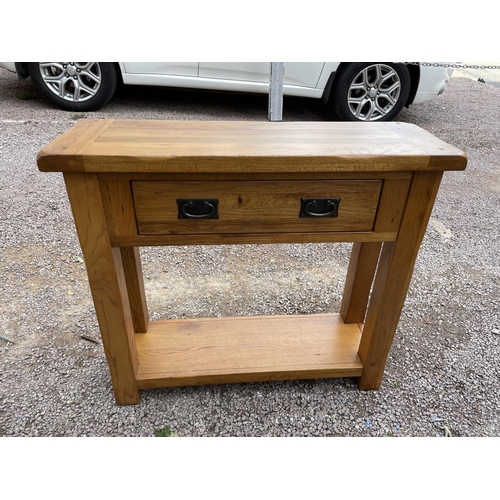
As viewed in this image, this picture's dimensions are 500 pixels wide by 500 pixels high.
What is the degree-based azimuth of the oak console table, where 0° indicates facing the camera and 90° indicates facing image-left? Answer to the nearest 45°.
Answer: approximately 0°

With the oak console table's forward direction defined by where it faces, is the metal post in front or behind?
behind

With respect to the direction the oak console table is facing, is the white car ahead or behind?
behind
